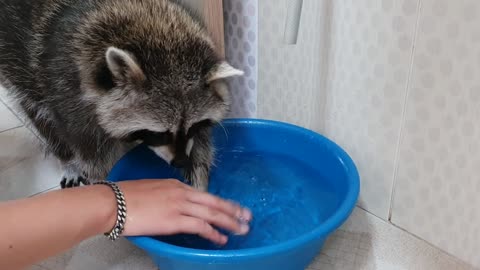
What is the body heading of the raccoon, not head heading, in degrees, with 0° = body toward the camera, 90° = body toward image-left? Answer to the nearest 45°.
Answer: approximately 315°
